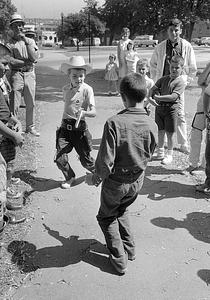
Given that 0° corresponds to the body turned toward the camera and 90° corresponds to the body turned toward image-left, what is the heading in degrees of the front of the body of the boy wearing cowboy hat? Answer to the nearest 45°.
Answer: approximately 0°

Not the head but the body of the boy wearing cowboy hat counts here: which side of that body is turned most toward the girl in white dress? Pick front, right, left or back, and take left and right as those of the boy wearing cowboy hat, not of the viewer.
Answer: back

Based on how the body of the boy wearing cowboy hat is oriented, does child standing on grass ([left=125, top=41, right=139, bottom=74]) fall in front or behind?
behind

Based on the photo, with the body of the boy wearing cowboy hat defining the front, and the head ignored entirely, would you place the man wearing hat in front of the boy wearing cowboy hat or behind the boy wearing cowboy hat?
behind

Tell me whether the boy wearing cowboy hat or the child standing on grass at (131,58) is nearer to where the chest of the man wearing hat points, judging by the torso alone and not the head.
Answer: the boy wearing cowboy hat
